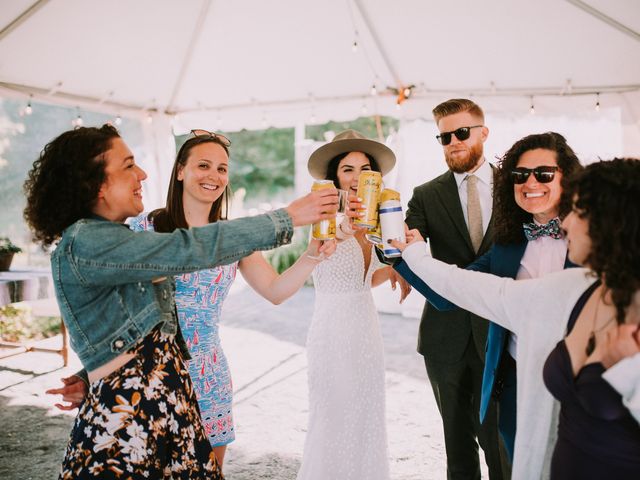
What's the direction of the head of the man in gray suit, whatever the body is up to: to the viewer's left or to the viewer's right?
to the viewer's left

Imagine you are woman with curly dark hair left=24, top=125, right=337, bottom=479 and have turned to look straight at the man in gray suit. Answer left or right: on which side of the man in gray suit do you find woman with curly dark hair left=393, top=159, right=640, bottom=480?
right

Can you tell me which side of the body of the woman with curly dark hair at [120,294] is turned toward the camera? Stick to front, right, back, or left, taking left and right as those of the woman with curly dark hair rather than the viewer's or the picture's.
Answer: right

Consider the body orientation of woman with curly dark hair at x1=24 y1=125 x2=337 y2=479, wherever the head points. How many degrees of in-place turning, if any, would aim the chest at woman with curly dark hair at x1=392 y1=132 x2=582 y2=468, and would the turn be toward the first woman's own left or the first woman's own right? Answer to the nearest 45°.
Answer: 0° — they already face them

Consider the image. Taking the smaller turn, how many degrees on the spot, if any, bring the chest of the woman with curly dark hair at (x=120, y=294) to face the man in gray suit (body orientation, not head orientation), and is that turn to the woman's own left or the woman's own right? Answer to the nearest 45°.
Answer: approximately 45° to the woman's own left

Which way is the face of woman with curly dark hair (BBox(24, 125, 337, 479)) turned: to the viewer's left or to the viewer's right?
to the viewer's right
